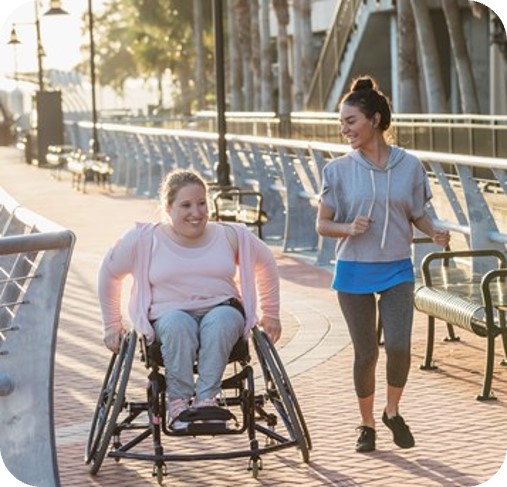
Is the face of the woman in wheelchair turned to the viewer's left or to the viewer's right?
to the viewer's right

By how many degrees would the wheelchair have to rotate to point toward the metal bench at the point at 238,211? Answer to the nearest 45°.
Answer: approximately 180°

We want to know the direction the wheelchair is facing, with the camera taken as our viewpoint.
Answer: facing the viewer

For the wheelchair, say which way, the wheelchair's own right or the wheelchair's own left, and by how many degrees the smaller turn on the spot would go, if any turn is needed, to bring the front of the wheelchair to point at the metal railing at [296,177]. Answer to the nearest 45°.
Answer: approximately 180°

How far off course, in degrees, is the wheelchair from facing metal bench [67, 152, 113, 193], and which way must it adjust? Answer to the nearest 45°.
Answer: approximately 180°

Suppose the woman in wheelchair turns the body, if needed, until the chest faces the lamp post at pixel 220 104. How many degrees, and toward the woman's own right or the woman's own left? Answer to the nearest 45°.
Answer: approximately 180°

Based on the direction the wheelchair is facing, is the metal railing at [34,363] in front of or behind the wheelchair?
in front

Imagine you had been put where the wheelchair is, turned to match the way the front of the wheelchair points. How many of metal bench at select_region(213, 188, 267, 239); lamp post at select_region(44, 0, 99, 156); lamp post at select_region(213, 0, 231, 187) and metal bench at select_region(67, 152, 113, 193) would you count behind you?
4

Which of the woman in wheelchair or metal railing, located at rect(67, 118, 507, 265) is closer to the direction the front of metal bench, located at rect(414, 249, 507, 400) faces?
the woman in wheelchair

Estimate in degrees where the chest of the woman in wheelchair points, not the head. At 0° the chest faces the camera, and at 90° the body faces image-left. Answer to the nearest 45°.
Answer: approximately 0°

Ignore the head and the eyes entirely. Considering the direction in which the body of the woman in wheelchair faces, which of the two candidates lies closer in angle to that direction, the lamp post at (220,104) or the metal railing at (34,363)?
the metal railing

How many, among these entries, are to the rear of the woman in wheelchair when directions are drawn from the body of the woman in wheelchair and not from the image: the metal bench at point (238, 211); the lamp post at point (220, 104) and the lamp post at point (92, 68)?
3
